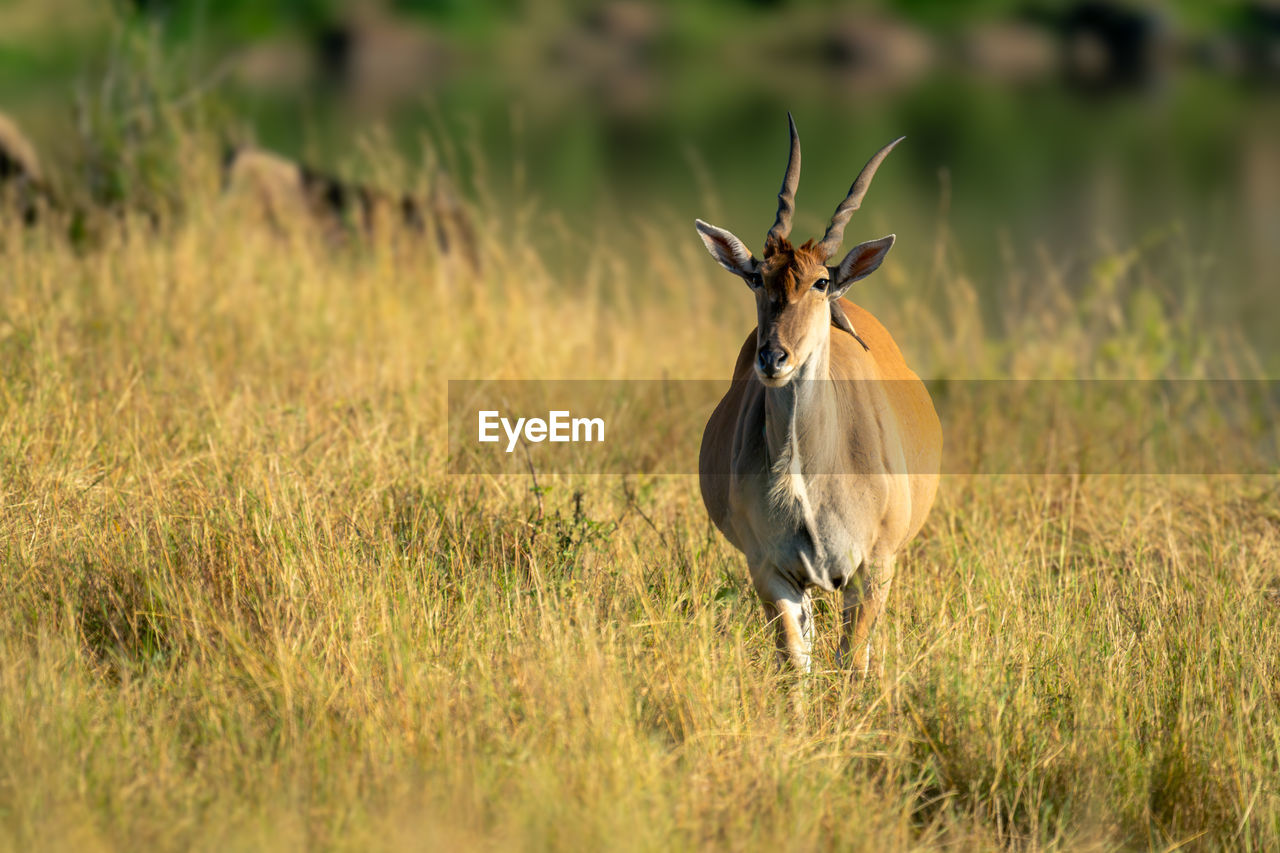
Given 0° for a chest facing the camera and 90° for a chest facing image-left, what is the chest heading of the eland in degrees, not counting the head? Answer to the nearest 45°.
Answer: approximately 0°
